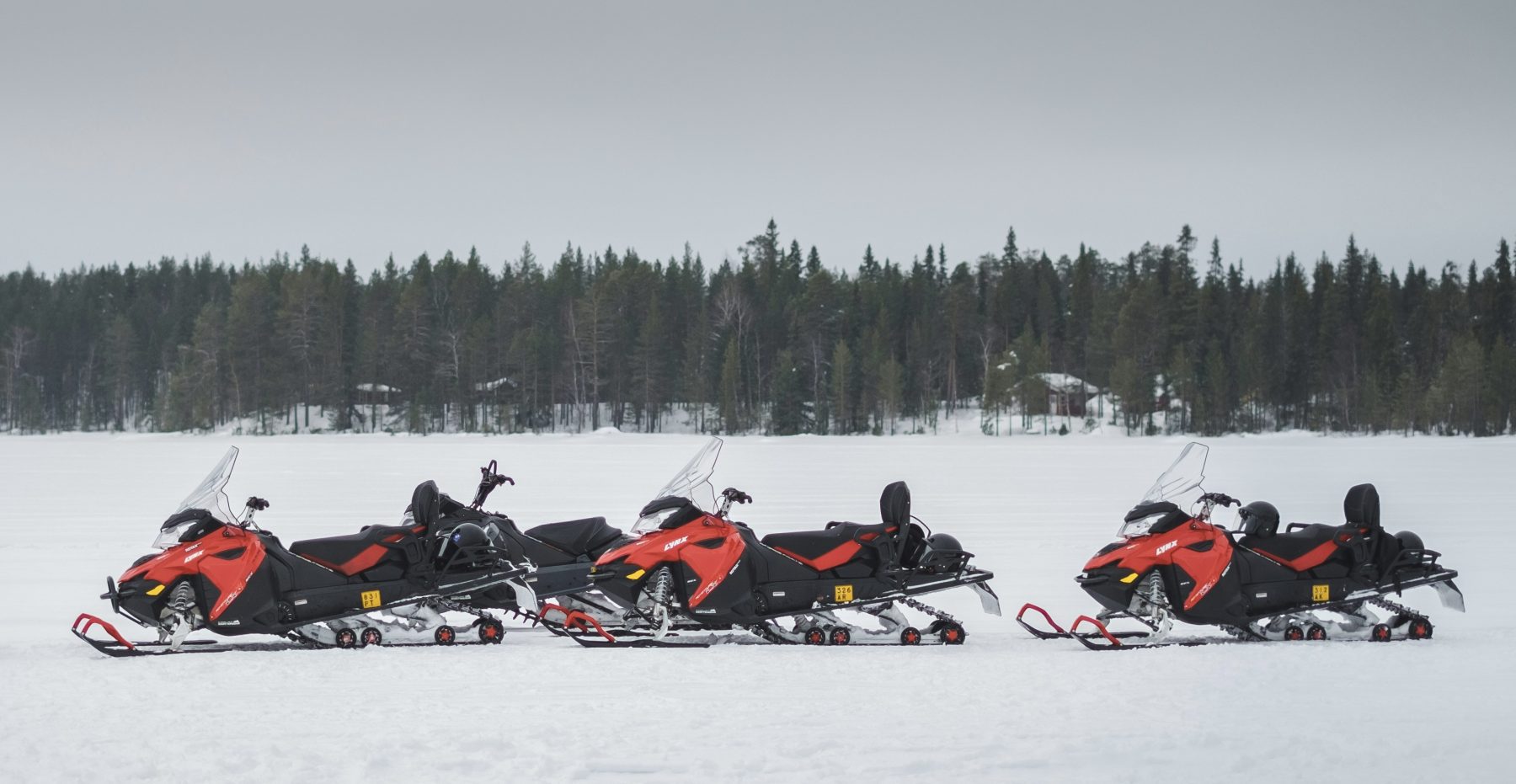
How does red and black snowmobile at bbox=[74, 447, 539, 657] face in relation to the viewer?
to the viewer's left

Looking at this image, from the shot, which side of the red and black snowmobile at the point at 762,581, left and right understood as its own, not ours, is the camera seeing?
left

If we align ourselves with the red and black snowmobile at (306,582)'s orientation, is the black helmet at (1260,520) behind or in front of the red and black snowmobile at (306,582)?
behind

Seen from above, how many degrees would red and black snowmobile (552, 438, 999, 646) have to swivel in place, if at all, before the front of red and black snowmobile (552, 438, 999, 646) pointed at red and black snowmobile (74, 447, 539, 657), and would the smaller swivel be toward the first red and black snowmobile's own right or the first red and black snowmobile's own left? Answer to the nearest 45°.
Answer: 0° — it already faces it

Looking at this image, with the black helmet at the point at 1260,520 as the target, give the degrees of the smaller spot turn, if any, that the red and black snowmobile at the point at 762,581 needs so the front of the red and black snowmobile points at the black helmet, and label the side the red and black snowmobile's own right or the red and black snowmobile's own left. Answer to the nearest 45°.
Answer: approximately 180°

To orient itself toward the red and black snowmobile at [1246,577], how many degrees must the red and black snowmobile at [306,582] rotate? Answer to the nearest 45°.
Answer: approximately 180°

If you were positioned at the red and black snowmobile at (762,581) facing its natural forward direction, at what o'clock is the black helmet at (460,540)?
The black helmet is roughly at 12 o'clock from the red and black snowmobile.

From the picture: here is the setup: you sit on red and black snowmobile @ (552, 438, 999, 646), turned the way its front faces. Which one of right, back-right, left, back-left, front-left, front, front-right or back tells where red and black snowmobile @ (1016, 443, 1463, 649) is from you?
back

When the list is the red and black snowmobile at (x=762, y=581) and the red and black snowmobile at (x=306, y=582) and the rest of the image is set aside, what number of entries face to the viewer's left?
2

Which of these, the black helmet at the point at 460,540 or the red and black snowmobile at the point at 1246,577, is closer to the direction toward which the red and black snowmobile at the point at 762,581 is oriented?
the black helmet

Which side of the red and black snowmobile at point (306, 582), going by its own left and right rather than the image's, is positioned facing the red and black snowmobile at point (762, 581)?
back
